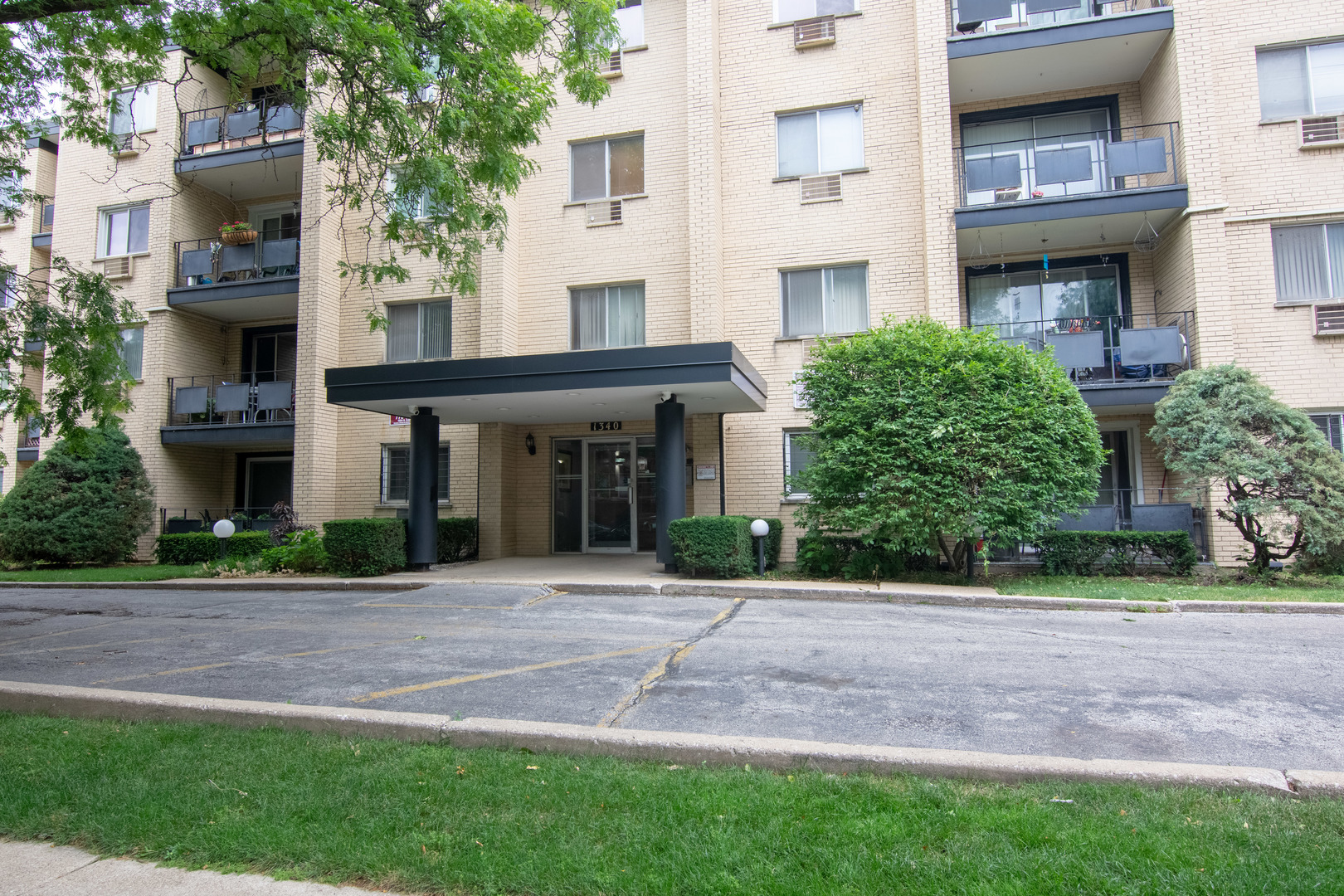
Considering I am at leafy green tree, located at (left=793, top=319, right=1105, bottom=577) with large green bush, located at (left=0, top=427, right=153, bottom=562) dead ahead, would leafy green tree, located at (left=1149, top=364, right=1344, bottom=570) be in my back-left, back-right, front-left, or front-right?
back-right

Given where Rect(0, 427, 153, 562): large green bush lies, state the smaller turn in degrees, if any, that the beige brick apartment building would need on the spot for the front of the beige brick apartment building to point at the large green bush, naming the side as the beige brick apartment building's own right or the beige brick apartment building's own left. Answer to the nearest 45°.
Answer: approximately 90° to the beige brick apartment building's own right

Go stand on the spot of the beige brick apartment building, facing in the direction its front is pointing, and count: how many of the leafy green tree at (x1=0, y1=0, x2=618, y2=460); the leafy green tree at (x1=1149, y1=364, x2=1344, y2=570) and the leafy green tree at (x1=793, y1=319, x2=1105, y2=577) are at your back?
0

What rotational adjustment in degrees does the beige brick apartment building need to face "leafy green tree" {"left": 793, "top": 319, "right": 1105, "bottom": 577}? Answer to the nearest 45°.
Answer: approximately 45° to its left

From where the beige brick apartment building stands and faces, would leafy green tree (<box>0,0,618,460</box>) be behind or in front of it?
in front

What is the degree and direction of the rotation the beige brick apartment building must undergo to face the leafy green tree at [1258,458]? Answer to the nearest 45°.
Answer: approximately 45° to its left

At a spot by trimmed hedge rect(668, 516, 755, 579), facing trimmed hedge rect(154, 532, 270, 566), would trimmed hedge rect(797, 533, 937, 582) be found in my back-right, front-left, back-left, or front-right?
back-right

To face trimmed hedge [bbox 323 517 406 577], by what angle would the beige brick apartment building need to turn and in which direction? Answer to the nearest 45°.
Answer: approximately 90° to its right

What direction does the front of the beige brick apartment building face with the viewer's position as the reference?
facing the viewer
